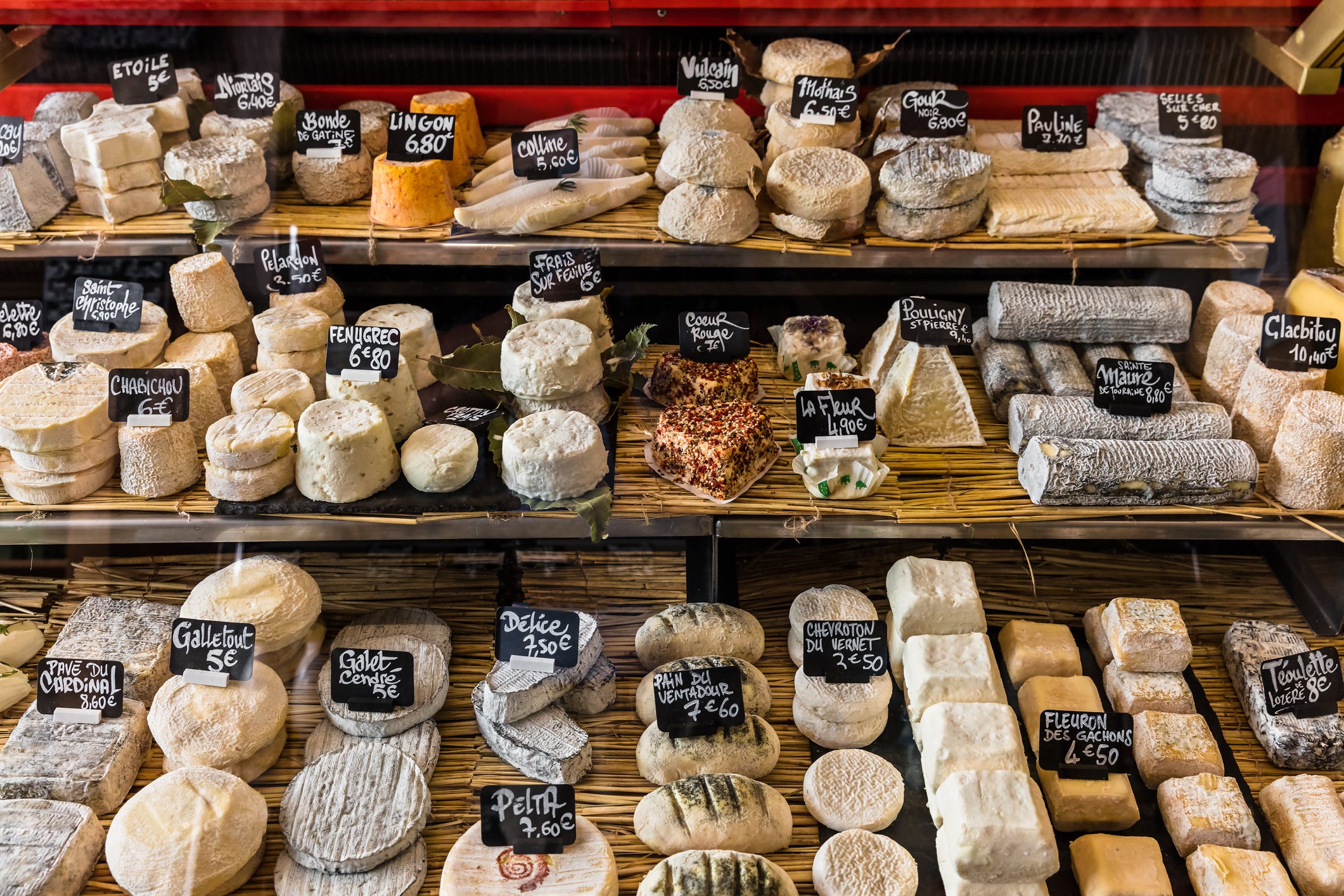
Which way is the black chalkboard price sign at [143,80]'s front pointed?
toward the camera

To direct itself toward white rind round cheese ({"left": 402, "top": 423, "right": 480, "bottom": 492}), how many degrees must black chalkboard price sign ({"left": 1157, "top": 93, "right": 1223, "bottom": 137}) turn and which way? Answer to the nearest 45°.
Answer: approximately 45° to its right

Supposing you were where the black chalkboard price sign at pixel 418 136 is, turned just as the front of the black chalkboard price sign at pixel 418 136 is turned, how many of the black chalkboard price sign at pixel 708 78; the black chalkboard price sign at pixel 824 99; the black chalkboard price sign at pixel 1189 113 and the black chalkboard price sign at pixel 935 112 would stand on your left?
4

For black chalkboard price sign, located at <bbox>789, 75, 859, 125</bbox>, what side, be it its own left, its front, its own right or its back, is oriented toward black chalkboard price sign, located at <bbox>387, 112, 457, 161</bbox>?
right

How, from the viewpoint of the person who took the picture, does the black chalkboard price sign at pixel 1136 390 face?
facing the viewer

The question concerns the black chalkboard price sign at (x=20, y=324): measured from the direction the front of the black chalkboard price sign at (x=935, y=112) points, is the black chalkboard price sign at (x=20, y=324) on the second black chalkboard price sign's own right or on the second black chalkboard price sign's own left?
on the second black chalkboard price sign's own right

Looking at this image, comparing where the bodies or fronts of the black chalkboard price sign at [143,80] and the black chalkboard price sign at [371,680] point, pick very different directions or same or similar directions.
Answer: same or similar directions

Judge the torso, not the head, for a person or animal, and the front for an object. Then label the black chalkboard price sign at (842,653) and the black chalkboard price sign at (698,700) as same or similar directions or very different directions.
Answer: same or similar directions

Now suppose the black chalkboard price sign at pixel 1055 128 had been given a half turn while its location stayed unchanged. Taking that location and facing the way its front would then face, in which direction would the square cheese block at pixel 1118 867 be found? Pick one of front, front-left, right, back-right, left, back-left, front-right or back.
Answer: back

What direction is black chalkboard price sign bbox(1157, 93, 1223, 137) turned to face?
toward the camera

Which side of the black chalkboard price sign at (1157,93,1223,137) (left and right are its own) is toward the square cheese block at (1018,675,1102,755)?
front
